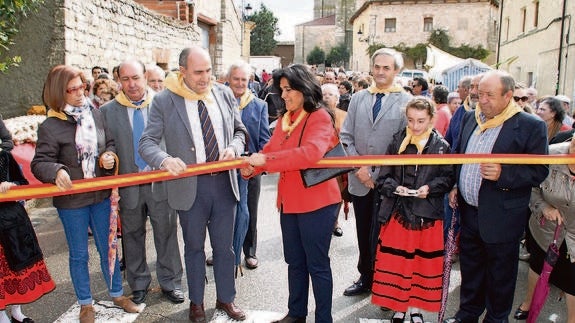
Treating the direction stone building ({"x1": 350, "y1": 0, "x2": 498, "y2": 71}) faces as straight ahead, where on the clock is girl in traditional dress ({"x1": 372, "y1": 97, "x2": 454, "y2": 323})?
The girl in traditional dress is roughly at 12 o'clock from the stone building.

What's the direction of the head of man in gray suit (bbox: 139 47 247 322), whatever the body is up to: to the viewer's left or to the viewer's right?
to the viewer's right

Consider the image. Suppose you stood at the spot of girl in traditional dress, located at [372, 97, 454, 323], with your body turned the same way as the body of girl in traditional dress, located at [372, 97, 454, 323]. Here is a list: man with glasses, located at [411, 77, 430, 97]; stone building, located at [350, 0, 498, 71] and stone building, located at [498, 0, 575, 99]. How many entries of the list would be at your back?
3

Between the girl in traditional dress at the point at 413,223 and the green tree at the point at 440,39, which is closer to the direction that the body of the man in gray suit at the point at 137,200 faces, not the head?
the girl in traditional dress

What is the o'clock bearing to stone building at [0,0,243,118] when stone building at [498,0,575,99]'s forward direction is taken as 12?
stone building at [0,0,243,118] is roughly at 11 o'clock from stone building at [498,0,575,99].

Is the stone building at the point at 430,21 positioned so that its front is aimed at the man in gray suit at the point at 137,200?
yes

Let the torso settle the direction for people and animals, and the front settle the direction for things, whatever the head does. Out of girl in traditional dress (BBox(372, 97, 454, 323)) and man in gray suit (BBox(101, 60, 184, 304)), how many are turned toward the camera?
2

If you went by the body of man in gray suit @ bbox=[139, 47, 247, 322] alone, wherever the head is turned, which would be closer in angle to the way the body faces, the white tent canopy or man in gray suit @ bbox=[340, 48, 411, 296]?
the man in gray suit

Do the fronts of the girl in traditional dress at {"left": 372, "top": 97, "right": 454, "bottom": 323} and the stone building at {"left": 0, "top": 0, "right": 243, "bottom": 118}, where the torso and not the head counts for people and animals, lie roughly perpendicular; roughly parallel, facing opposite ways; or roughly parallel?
roughly perpendicular

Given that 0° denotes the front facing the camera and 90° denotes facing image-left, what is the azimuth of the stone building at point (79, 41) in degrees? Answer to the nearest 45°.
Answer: approximately 315°
